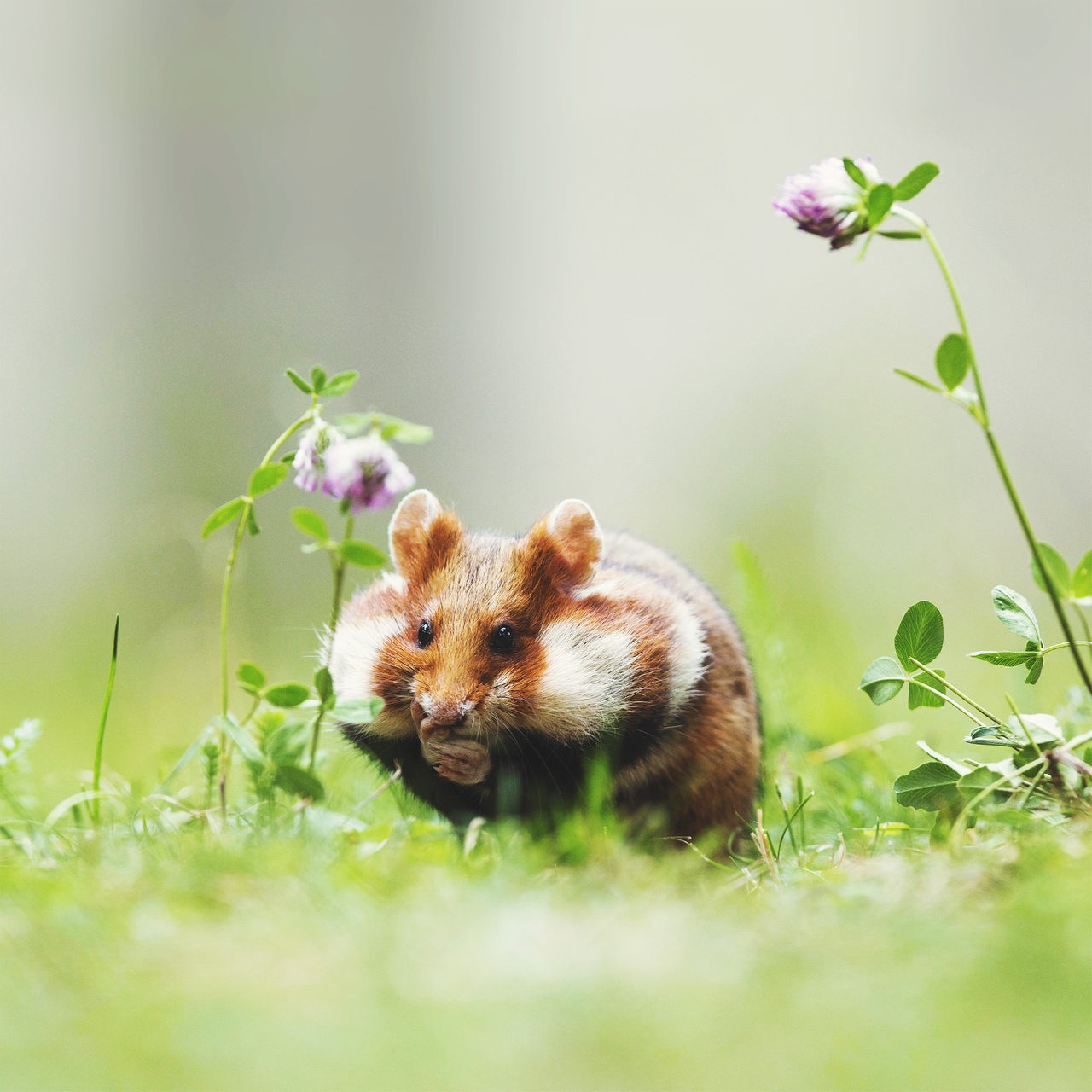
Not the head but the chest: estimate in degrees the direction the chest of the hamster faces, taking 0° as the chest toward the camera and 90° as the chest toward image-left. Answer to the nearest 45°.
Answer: approximately 45°
